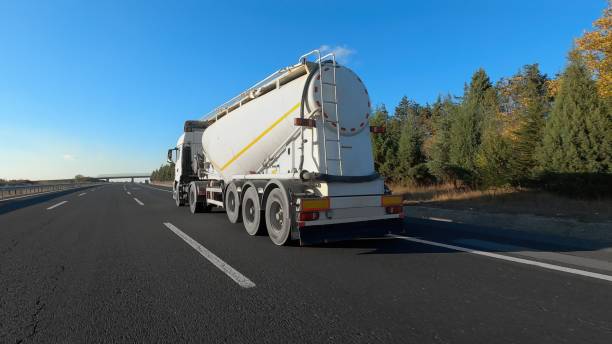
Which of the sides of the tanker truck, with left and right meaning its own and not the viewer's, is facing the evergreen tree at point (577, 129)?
right

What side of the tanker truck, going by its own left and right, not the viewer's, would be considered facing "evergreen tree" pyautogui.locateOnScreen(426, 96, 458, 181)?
right

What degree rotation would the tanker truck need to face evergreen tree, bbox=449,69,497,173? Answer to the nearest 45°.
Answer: approximately 90° to its right

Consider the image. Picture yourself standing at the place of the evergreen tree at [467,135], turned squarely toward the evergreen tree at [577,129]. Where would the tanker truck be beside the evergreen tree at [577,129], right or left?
right

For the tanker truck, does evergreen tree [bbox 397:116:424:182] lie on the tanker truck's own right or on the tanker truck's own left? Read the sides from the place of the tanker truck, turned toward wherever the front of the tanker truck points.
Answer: on the tanker truck's own right

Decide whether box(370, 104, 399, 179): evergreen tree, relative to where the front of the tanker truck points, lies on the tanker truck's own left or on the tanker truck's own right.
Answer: on the tanker truck's own right

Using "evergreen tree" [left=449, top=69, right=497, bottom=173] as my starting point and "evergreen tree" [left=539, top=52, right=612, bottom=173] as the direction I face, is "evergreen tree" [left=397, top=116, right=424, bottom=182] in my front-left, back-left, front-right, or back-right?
back-right

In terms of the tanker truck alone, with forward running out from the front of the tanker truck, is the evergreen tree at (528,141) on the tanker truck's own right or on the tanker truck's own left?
on the tanker truck's own right

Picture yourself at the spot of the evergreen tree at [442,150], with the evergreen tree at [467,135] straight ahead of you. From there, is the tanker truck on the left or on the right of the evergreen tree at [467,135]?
right

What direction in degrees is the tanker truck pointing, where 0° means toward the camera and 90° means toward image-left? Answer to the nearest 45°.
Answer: approximately 135°

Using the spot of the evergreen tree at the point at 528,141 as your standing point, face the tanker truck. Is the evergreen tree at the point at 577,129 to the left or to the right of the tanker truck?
left
